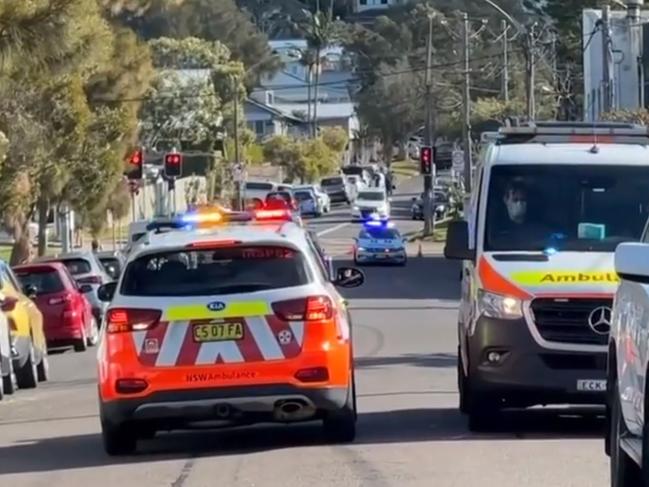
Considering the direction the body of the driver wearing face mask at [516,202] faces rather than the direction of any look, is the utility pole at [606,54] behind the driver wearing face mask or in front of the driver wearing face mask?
behind

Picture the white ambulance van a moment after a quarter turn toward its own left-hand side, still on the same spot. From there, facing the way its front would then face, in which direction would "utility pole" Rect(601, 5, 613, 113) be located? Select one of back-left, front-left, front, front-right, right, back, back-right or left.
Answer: left

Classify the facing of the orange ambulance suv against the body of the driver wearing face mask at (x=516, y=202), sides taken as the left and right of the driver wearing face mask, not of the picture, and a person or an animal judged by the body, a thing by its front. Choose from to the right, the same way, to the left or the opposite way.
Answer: the opposite way

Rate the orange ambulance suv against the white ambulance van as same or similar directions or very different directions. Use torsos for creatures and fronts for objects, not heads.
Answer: very different directions

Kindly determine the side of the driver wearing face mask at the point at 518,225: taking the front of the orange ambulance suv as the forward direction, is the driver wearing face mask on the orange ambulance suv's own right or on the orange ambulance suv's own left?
on the orange ambulance suv's own right

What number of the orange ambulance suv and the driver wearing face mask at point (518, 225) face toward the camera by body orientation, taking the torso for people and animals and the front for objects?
1

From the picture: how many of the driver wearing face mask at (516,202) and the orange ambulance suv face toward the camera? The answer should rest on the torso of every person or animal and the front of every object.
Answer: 1

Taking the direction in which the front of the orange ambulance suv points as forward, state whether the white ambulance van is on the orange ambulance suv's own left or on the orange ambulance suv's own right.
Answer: on the orange ambulance suv's own right

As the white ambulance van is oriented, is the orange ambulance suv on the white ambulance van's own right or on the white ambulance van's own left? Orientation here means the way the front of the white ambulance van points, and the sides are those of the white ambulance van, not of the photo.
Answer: on the white ambulance van's own right

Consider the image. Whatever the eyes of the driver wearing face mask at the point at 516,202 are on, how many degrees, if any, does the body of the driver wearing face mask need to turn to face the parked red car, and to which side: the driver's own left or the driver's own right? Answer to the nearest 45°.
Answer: approximately 135° to the driver's own right

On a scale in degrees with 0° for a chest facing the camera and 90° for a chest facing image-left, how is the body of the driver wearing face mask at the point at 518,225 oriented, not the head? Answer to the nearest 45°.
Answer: approximately 0°
